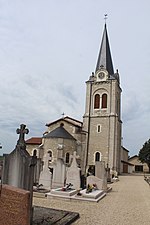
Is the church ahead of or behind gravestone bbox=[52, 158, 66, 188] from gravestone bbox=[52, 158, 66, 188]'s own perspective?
behind

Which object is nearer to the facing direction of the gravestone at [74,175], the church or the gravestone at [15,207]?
the gravestone

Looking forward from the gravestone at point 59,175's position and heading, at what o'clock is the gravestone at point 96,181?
the gravestone at point 96,181 is roughly at 10 o'clock from the gravestone at point 59,175.

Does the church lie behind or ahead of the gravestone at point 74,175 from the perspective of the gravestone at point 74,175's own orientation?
behind

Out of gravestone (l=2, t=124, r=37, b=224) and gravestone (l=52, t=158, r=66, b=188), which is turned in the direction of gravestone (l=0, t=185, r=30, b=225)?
gravestone (l=52, t=158, r=66, b=188)

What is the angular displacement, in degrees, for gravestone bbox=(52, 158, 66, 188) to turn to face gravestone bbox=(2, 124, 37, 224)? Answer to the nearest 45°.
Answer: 0° — it already faces it

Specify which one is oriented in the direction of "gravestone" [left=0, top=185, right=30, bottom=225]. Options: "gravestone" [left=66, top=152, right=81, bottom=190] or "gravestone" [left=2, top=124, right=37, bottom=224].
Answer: "gravestone" [left=66, top=152, right=81, bottom=190]

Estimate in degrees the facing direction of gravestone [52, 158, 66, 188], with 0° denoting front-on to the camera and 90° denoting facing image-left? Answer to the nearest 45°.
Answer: approximately 0°
